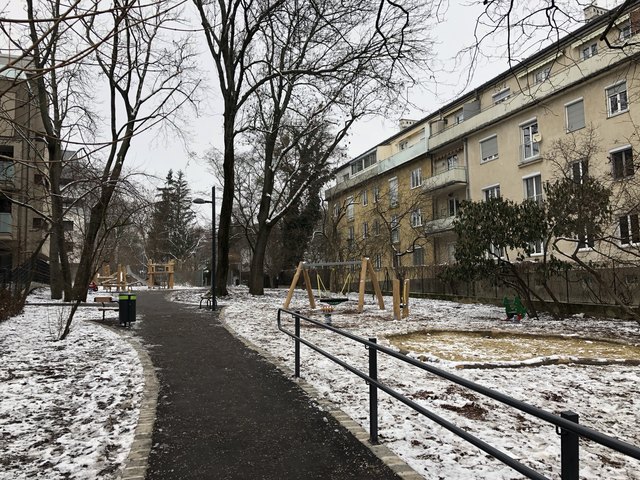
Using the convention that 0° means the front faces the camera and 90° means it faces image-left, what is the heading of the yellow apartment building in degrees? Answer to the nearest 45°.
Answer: approximately 45°

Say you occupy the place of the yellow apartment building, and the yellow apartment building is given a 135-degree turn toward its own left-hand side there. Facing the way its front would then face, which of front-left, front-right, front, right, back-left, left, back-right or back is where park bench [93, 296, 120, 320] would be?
back-right

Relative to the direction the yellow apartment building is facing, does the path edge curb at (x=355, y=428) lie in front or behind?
in front

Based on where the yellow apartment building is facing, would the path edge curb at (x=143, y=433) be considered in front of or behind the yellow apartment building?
in front

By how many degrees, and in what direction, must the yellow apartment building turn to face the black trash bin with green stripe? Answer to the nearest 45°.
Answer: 0° — it already faces it

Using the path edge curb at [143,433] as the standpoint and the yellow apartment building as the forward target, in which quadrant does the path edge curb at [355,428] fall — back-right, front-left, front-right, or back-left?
front-right

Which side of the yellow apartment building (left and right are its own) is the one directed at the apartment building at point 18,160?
front

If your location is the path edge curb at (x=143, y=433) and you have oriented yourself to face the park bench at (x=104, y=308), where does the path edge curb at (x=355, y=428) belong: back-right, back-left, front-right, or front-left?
back-right
